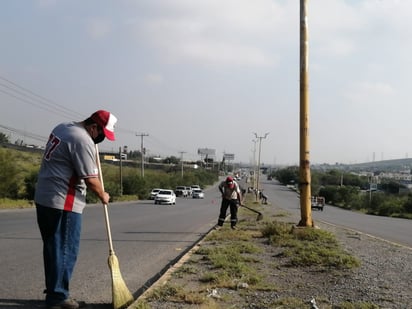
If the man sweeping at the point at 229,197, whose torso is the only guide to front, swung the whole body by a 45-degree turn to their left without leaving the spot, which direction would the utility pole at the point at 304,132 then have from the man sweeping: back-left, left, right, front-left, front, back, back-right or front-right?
front

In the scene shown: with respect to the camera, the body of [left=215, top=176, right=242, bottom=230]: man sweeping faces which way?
toward the camera

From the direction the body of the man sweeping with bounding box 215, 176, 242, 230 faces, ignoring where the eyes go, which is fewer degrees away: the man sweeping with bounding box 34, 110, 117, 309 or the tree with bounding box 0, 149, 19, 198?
the man sweeping

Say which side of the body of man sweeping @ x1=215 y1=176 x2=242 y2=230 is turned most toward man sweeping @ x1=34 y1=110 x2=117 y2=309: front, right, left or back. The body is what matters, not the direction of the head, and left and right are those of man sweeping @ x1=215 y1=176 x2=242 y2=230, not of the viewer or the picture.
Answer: front

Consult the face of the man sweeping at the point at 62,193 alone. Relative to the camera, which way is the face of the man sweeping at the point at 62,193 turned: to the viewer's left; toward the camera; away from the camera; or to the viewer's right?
to the viewer's right
